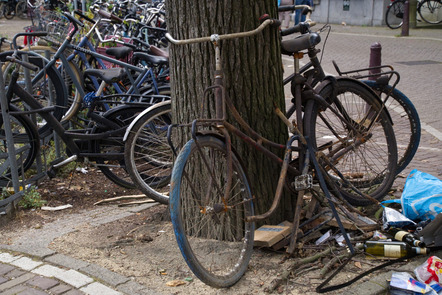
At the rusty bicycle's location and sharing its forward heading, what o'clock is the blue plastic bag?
The blue plastic bag is roughly at 7 o'clock from the rusty bicycle.

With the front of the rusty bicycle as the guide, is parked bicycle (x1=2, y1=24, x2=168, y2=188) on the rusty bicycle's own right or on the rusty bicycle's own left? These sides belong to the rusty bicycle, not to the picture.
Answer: on the rusty bicycle's own right

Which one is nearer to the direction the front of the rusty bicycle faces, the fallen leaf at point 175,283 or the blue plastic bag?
the fallen leaf

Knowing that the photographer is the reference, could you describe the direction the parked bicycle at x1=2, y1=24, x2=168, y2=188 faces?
facing to the left of the viewer

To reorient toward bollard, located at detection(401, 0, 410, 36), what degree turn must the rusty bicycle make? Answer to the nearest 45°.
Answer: approximately 135° to its right

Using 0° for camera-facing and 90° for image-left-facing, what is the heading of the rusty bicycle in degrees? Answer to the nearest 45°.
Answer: approximately 45°

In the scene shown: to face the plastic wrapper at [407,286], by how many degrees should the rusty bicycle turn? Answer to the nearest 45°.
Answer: approximately 90° to its left

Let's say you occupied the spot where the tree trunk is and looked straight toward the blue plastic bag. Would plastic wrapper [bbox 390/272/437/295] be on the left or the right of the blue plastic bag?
right

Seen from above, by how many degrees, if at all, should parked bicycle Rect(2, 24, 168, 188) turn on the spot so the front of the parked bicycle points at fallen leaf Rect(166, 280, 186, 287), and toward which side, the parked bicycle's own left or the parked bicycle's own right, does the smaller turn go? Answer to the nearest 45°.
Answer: approximately 90° to the parked bicycle's own left

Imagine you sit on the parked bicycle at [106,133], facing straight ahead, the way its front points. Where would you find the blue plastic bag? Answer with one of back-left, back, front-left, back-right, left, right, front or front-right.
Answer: back-left

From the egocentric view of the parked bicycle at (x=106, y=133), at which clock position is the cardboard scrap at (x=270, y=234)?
The cardboard scrap is roughly at 8 o'clock from the parked bicycle.
